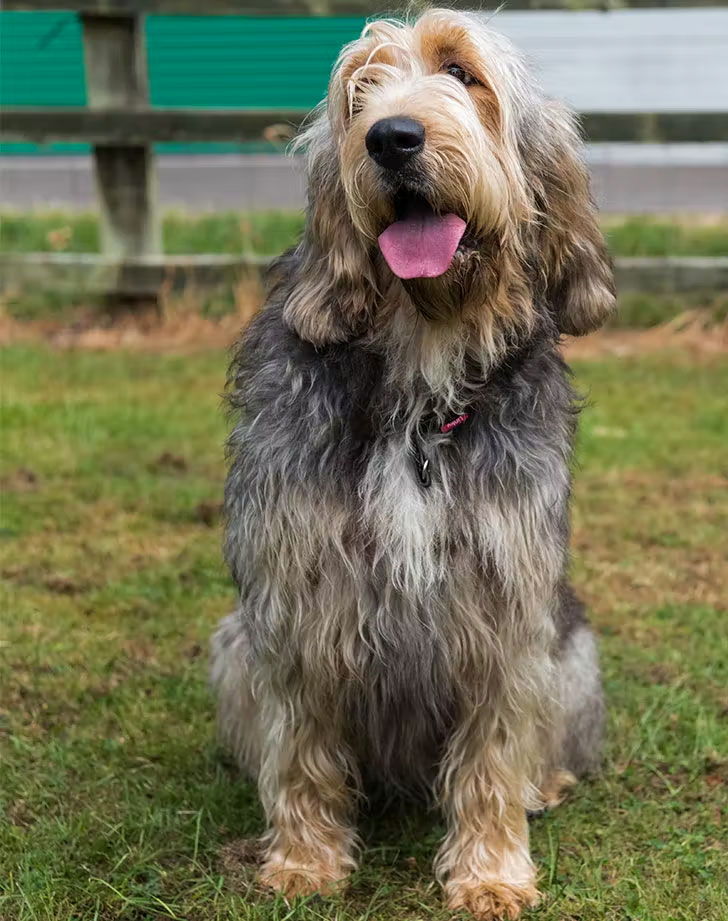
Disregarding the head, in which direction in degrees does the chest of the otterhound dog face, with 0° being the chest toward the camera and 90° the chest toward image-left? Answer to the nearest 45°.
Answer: approximately 0°

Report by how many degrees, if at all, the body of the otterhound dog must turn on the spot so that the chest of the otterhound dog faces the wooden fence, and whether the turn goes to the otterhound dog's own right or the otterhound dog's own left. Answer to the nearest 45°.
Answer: approximately 180°
